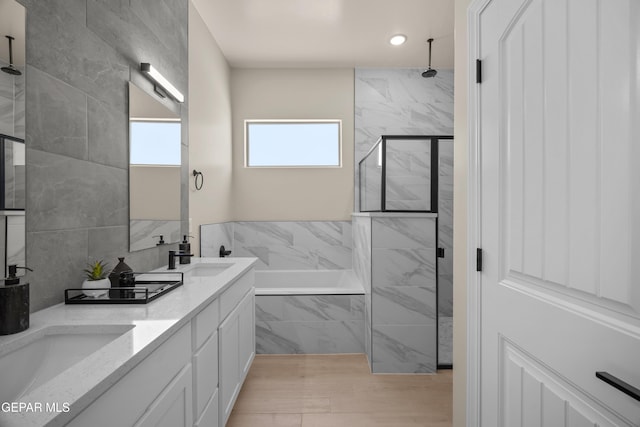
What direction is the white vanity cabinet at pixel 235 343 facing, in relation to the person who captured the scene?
facing to the right of the viewer

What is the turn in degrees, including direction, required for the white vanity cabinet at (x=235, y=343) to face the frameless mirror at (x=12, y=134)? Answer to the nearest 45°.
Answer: approximately 135° to its right

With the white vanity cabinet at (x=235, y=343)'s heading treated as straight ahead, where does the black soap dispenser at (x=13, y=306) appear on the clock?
The black soap dispenser is roughly at 4 o'clock from the white vanity cabinet.

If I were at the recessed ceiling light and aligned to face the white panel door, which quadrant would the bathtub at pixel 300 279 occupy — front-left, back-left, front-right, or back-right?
back-right
